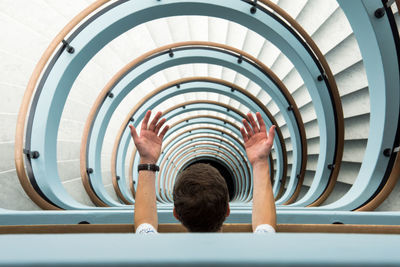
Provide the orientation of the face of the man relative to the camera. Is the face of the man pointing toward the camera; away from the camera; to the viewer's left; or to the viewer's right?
away from the camera

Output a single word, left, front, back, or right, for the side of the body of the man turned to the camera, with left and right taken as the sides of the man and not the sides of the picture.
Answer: back
